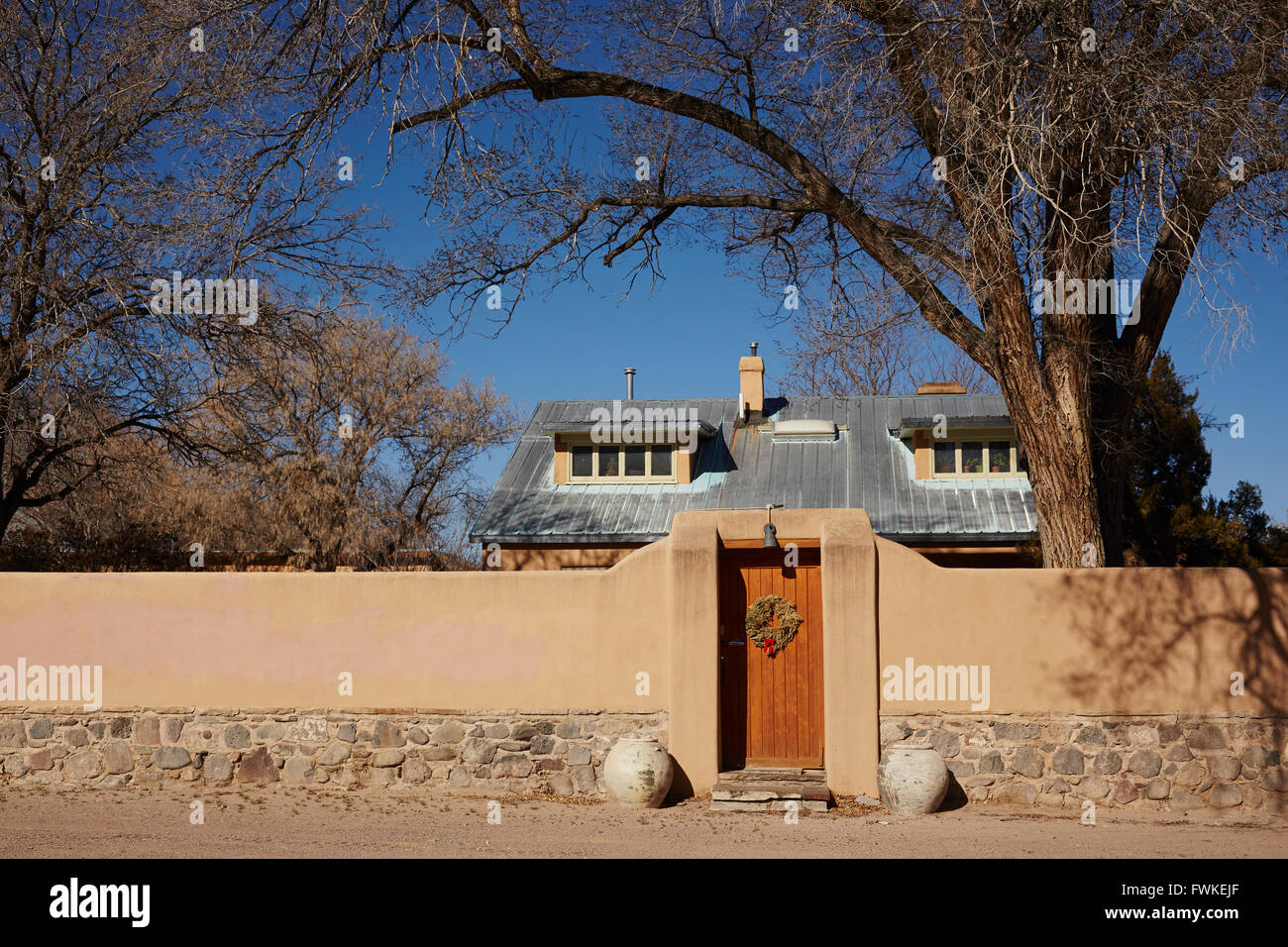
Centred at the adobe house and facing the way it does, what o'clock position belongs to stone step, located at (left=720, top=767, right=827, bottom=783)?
The stone step is roughly at 12 o'clock from the adobe house.

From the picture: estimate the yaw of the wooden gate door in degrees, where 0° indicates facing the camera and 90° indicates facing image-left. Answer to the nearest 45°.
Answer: approximately 0°

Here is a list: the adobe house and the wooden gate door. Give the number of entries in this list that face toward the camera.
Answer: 2

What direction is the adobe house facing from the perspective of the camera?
toward the camera

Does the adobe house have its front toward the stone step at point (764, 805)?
yes

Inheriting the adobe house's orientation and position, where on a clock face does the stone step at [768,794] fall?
The stone step is roughly at 12 o'clock from the adobe house.

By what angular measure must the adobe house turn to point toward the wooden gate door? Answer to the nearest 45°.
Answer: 0° — it already faces it

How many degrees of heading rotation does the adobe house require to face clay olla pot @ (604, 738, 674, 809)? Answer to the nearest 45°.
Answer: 0° — it already faces it

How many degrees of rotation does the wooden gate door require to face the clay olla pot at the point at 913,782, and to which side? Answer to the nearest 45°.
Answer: approximately 45° to its left

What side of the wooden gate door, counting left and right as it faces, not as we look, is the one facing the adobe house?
back

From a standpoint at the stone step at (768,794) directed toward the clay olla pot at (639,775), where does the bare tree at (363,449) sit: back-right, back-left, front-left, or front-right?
front-right
